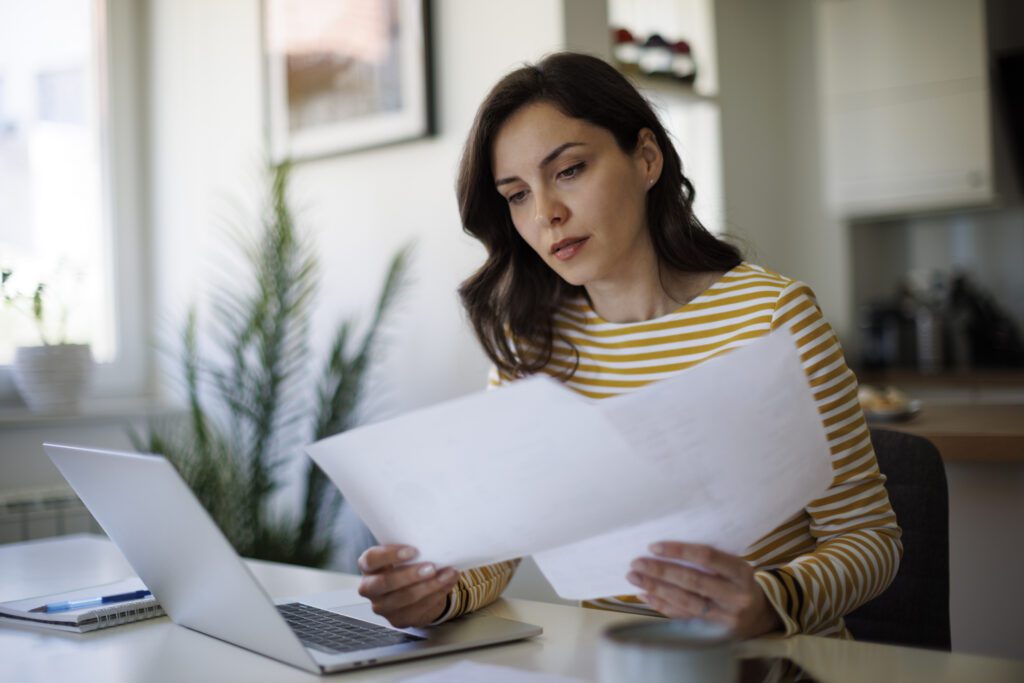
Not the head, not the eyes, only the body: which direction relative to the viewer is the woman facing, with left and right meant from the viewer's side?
facing the viewer and to the left of the viewer

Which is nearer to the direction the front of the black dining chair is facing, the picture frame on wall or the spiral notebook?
the spiral notebook

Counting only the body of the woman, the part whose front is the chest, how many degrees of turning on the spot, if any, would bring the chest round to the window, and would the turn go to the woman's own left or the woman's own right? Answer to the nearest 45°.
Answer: approximately 90° to the woman's own right

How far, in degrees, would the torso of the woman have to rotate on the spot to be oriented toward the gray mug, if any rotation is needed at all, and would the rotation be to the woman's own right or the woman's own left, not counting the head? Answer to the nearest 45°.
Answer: approximately 45° to the woman's own left

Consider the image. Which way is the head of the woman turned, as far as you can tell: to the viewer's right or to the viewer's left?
to the viewer's left

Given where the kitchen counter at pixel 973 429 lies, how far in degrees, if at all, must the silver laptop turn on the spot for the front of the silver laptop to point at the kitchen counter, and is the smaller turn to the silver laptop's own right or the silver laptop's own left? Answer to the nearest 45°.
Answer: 0° — it already faces it

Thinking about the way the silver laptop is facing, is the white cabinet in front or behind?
in front

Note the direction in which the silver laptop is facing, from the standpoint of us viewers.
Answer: facing away from the viewer and to the right of the viewer

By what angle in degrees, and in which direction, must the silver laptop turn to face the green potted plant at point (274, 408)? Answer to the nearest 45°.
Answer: approximately 45° to its left

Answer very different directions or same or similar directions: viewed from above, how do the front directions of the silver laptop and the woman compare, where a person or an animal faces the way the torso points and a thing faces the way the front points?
very different directions

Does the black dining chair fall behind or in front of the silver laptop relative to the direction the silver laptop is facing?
in front

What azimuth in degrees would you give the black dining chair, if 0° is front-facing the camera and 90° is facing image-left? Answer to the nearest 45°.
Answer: approximately 45°
